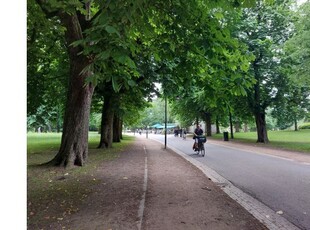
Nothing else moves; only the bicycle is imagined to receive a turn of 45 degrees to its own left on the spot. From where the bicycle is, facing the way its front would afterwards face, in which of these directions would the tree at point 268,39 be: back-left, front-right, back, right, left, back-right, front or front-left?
front-left
